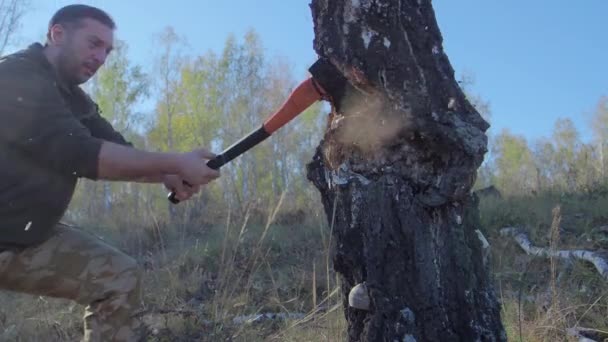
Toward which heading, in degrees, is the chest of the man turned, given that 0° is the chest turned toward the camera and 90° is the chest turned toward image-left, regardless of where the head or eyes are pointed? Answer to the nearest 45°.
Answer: approximately 270°

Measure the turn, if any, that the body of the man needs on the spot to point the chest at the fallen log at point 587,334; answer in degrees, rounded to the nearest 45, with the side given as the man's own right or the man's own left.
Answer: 0° — they already face it
